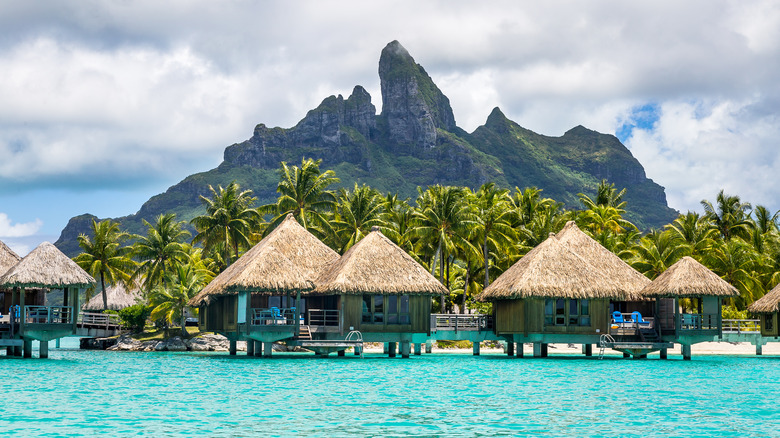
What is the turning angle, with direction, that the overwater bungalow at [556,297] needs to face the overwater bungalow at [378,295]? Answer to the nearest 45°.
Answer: approximately 90° to its right

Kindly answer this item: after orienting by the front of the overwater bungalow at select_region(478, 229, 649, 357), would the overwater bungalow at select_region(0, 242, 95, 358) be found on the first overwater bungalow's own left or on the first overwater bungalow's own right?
on the first overwater bungalow's own right

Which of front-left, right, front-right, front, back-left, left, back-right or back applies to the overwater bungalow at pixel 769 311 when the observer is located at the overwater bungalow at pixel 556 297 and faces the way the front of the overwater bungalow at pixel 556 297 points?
back-left

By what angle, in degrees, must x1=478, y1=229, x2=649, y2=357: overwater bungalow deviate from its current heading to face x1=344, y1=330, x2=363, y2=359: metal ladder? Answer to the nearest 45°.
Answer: approximately 90° to its right

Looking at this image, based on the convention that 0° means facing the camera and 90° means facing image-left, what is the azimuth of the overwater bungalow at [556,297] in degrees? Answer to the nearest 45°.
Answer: approximately 0°

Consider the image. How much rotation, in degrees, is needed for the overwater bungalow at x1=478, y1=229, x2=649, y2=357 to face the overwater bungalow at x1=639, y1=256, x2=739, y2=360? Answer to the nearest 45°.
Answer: approximately 90° to its left

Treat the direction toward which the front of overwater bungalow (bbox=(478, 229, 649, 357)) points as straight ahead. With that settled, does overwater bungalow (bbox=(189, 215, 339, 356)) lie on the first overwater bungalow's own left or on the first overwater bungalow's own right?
on the first overwater bungalow's own right

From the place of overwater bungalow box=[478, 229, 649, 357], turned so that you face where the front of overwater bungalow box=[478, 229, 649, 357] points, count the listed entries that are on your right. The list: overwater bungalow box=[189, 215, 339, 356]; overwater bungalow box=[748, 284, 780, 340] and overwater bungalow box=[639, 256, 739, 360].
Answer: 1
